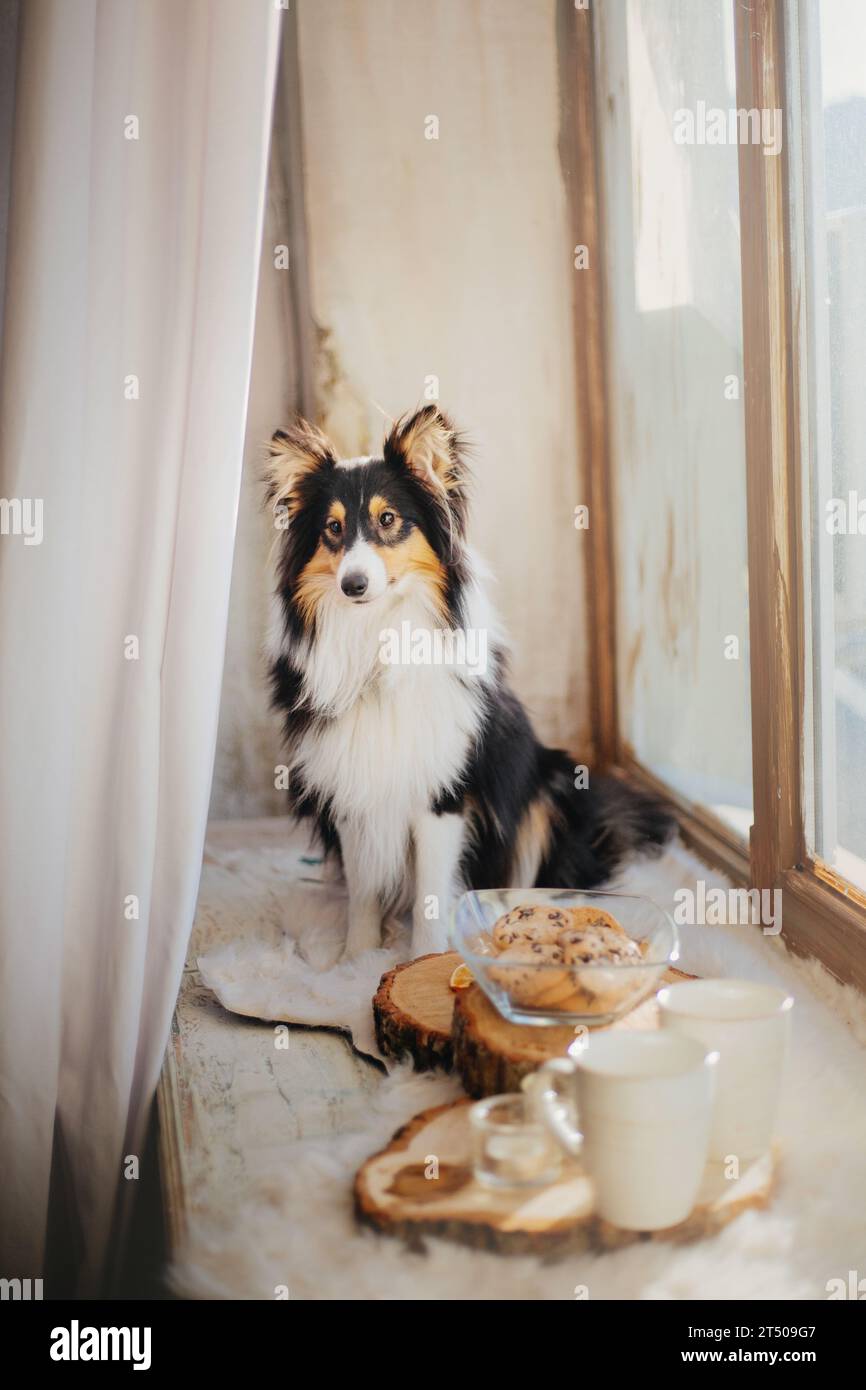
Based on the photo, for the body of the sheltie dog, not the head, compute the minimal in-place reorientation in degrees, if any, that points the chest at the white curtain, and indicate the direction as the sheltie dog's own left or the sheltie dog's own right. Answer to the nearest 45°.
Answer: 0° — it already faces it

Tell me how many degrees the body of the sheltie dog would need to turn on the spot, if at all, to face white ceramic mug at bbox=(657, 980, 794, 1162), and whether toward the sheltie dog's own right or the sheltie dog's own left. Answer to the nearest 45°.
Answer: approximately 90° to the sheltie dog's own left

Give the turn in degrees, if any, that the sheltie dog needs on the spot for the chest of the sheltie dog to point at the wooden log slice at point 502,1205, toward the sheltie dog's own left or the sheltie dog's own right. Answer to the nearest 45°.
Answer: approximately 45° to the sheltie dog's own left

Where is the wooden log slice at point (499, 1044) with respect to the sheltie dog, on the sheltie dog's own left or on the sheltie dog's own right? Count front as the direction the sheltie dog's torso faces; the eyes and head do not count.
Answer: on the sheltie dog's own left

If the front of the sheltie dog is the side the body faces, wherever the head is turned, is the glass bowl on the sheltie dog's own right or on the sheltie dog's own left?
on the sheltie dog's own left

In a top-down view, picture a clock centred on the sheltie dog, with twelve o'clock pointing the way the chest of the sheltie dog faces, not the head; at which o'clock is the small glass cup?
The small glass cup is roughly at 10 o'clock from the sheltie dog.

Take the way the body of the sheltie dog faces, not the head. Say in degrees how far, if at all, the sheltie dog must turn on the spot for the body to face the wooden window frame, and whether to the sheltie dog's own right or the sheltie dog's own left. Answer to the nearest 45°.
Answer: approximately 135° to the sheltie dog's own left

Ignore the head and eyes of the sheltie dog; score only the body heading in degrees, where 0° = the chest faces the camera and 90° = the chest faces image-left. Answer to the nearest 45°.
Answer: approximately 45°
